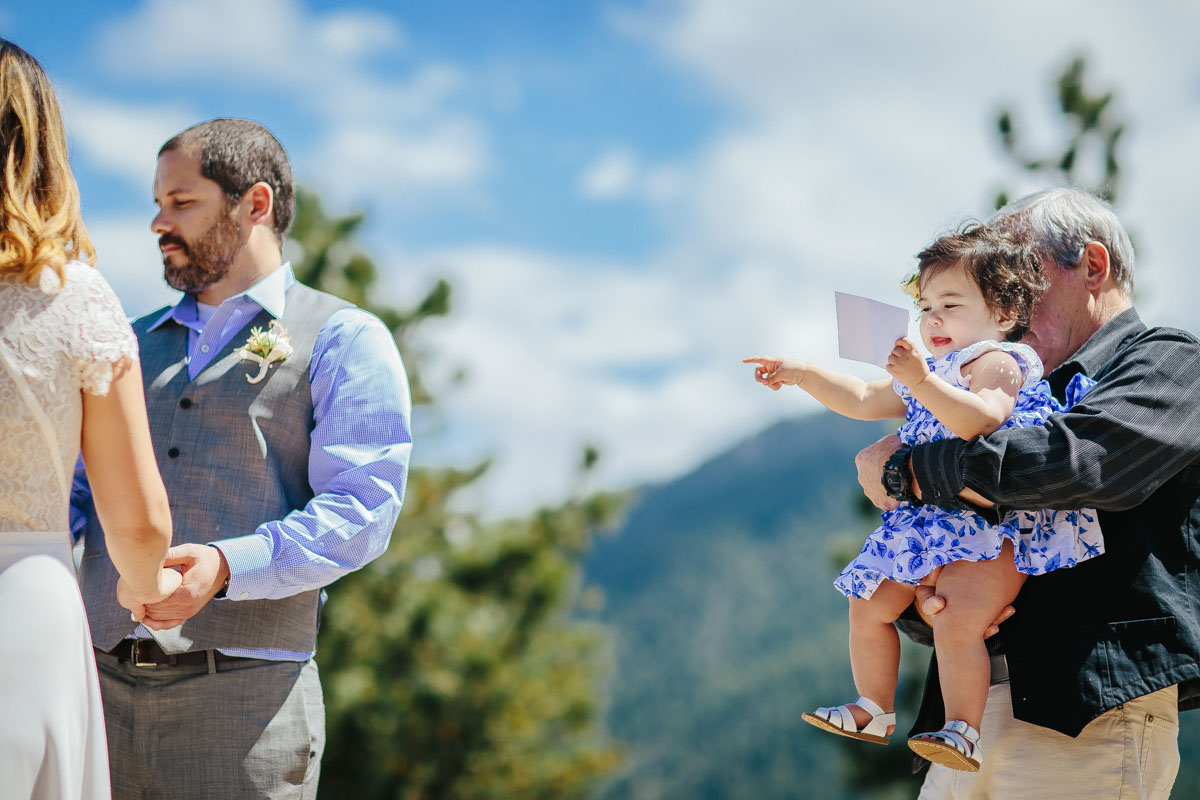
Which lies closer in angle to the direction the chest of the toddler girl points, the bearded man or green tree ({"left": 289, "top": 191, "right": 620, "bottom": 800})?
the bearded man

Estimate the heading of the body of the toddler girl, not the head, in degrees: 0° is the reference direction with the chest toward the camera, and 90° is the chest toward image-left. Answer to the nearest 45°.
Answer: approximately 45°

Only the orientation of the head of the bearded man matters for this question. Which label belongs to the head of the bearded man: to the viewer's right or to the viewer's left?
to the viewer's left

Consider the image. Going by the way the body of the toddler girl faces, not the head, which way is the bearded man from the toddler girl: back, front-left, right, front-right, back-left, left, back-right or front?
front-right

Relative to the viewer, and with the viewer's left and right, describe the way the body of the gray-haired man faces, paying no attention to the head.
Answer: facing to the left of the viewer

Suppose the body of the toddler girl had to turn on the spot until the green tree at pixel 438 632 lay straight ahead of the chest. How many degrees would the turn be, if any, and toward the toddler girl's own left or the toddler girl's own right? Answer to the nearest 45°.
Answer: approximately 90° to the toddler girl's own right

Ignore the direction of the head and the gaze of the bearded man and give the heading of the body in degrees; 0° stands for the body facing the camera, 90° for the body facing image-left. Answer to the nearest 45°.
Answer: approximately 45°

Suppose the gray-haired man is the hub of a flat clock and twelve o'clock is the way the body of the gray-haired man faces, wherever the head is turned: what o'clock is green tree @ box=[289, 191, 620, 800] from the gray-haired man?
The green tree is roughly at 2 o'clock from the gray-haired man.

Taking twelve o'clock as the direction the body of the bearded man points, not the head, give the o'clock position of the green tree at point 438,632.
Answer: The green tree is roughly at 5 o'clock from the bearded man.
